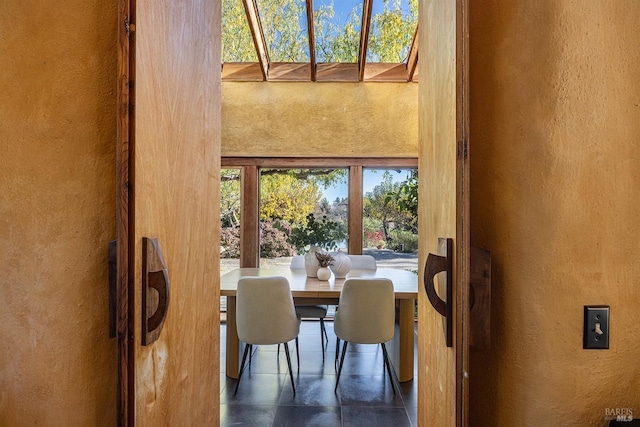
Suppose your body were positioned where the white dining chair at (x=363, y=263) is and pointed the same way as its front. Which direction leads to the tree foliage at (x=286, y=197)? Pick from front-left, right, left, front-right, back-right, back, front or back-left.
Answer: back-right

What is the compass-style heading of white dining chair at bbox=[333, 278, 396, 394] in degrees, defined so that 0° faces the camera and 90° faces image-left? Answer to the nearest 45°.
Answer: approximately 180°

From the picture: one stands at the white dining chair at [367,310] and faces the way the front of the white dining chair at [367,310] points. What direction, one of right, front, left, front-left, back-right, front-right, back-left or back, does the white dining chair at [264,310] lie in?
left

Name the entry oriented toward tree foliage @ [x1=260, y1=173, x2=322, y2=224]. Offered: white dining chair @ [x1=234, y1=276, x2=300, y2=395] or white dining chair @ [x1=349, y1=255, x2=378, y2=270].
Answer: white dining chair @ [x1=234, y1=276, x2=300, y2=395]

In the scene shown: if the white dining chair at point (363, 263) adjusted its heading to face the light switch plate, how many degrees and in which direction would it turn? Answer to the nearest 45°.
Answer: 0° — it already faces it

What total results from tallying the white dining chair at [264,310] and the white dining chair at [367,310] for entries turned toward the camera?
0

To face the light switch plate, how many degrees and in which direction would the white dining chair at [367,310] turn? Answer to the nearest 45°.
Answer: approximately 180°

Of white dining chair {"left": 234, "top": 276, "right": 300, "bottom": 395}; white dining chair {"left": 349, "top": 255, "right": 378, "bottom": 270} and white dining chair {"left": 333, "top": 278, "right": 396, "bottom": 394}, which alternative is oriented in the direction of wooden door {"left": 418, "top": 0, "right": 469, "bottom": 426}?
white dining chair {"left": 349, "top": 255, "right": 378, "bottom": 270}

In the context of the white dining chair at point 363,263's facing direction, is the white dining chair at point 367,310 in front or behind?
in front

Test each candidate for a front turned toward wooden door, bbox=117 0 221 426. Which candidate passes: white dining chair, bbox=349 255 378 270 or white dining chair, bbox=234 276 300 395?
white dining chair, bbox=349 255 378 270

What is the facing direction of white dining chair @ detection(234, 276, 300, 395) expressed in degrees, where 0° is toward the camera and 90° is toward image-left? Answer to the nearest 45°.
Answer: approximately 180°

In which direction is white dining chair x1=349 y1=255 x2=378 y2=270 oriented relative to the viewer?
toward the camera

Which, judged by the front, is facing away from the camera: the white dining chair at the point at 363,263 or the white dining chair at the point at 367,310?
the white dining chair at the point at 367,310

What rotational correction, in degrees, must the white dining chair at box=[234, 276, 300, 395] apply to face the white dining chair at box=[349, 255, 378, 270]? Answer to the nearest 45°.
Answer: approximately 45° to its right
